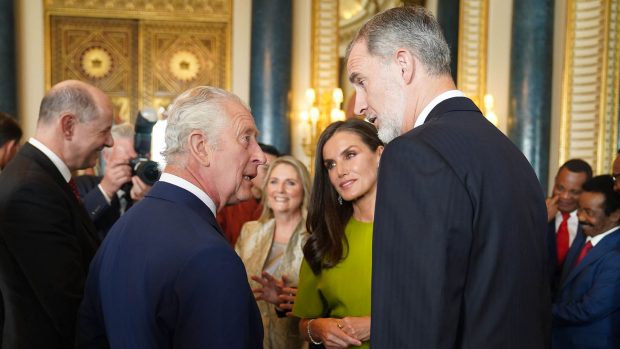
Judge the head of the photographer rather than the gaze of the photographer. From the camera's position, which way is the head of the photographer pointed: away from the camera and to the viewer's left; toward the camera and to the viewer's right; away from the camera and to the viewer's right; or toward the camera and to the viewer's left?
toward the camera and to the viewer's right

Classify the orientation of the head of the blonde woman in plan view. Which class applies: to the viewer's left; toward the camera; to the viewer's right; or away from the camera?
toward the camera

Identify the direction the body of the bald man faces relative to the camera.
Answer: to the viewer's right

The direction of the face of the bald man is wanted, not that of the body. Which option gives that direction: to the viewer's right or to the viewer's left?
to the viewer's right

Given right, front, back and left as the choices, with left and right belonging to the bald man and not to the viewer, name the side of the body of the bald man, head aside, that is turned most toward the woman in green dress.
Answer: front

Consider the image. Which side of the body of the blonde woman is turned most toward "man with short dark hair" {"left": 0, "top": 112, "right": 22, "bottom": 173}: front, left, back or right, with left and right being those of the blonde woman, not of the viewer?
right

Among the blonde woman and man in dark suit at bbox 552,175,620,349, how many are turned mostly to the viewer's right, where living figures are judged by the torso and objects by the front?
0

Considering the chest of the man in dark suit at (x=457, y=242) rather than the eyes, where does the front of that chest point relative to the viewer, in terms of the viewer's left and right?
facing away from the viewer and to the left of the viewer

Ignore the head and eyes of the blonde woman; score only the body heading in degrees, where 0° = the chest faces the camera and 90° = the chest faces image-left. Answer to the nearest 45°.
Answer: approximately 0°

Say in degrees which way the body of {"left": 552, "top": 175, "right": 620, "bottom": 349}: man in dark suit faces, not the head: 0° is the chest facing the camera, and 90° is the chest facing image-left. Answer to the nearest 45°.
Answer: approximately 45°

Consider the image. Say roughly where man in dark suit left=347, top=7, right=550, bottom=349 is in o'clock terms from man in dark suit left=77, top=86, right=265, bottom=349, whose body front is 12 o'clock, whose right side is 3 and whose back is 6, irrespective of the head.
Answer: man in dark suit left=347, top=7, right=550, bottom=349 is roughly at 2 o'clock from man in dark suit left=77, top=86, right=265, bottom=349.

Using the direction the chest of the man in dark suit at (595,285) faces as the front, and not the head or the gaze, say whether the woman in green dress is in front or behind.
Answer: in front

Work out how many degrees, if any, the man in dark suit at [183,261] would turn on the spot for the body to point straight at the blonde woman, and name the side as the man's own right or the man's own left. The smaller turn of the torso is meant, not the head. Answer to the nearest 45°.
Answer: approximately 45° to the man's own left

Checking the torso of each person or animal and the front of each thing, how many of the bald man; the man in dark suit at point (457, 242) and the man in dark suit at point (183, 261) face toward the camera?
0

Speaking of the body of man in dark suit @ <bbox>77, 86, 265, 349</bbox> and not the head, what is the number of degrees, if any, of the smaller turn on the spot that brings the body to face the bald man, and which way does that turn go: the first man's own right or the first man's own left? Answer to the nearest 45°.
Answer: approximately 90° to the first man's own left

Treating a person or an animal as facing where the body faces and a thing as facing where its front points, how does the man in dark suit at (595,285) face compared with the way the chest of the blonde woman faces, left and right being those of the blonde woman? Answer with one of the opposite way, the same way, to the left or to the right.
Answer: to the right
